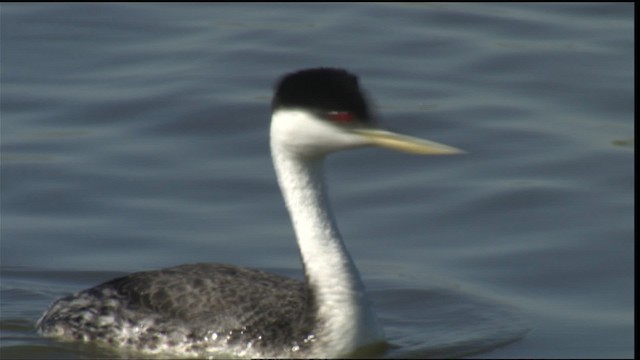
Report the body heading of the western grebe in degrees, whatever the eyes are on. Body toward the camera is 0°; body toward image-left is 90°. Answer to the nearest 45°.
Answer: approximately 270°
